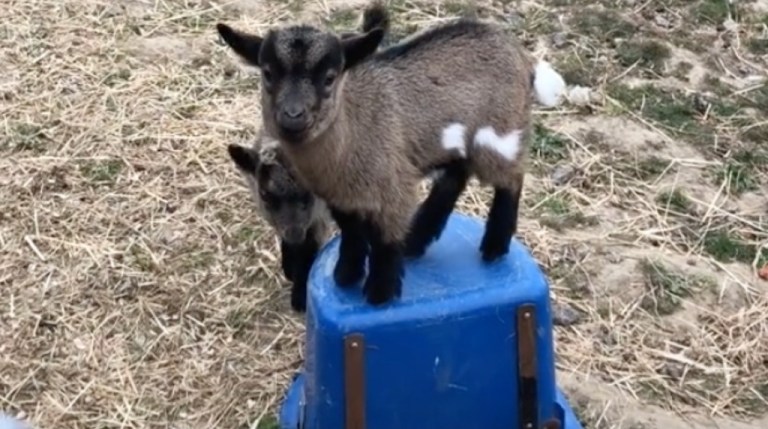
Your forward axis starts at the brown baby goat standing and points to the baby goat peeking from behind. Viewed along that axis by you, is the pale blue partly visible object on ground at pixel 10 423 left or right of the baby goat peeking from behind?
left

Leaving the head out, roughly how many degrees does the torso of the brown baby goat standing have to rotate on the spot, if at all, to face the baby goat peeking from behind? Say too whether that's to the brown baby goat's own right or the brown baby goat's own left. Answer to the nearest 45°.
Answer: approximately 90° to the brown baby goat's own right

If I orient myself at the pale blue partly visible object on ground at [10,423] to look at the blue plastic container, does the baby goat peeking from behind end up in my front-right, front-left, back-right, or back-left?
front-left

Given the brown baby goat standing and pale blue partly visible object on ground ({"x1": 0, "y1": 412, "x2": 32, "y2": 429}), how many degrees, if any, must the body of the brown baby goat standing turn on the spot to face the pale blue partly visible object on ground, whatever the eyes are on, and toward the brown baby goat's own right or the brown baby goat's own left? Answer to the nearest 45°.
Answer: approximately 45° to the brown baby goat's own right

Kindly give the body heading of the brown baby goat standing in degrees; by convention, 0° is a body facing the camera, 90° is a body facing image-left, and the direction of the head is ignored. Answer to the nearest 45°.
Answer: approximately 45°

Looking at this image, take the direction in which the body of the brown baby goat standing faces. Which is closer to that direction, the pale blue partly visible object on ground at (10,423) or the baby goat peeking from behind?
the pale blue partly visible object on ground
